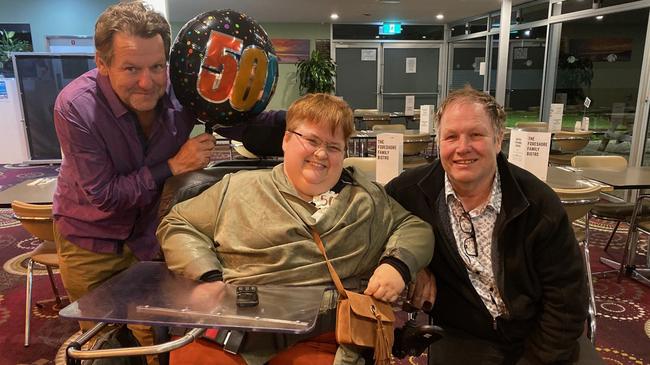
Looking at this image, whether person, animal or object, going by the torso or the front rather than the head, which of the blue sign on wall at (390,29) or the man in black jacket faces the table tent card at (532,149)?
the blue sign on wall

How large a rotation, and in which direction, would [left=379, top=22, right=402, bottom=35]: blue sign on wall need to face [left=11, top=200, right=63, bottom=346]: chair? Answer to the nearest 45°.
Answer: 0° — it already faces it

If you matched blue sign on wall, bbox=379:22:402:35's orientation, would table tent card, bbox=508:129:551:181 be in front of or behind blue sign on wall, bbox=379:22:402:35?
in front

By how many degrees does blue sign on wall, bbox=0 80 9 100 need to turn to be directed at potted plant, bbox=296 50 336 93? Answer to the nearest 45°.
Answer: approximately 90° to its left

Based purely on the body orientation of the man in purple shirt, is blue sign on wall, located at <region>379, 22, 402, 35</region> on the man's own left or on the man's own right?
on the man's own left

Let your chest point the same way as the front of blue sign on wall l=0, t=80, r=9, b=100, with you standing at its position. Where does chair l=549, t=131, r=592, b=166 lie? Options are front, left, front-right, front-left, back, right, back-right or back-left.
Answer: front-left

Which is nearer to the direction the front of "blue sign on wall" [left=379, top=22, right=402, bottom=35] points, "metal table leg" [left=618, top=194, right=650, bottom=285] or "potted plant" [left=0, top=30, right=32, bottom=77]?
the metal table leg

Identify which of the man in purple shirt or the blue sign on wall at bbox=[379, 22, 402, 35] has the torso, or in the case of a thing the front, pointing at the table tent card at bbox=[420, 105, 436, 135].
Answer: the blue sign on wall

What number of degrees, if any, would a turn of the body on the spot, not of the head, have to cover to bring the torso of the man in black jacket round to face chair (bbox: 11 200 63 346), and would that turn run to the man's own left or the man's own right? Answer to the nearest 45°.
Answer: approximately 90° to the man's own right

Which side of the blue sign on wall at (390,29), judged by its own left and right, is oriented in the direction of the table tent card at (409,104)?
front
